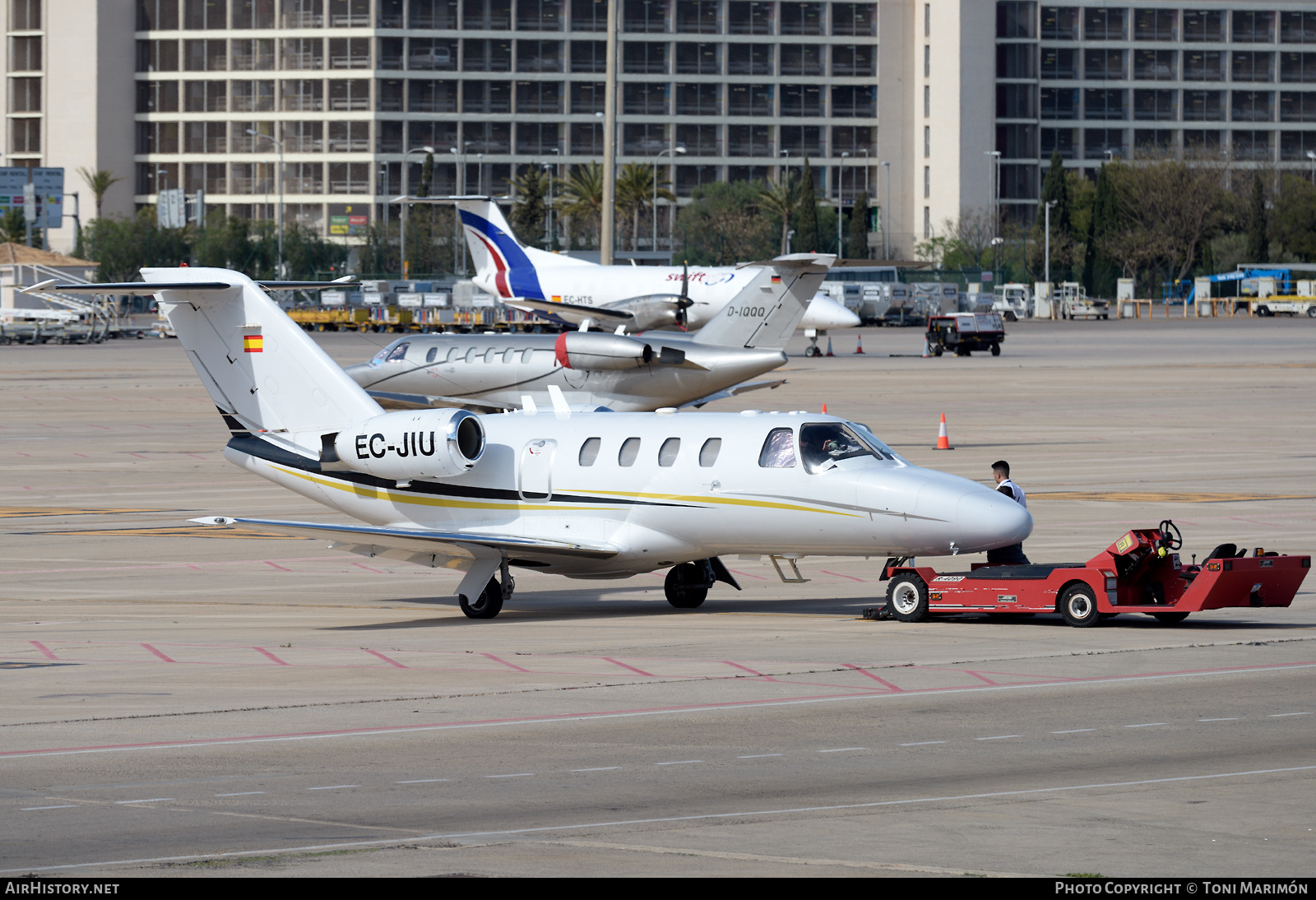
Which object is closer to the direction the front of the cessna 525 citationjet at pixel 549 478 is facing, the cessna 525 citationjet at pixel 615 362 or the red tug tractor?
the red tug tractor

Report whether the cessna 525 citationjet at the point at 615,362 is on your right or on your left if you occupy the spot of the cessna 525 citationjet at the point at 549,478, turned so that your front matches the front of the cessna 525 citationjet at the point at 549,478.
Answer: on your left

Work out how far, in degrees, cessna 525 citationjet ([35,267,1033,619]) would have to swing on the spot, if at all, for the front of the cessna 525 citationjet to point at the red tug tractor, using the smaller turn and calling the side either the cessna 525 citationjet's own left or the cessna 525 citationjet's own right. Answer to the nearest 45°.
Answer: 0° — it already faces it

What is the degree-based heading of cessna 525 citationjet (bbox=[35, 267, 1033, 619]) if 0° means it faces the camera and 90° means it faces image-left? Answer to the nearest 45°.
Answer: approximately 315°
